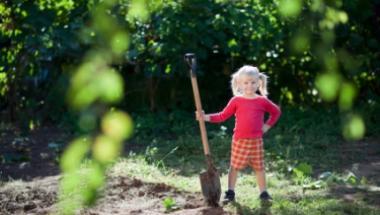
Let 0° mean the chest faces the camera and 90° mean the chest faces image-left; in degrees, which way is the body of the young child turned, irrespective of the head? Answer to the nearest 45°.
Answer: approximately 0°

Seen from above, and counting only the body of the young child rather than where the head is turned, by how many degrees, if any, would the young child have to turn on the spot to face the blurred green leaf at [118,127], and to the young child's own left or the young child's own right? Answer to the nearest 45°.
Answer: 0° — they already face it
